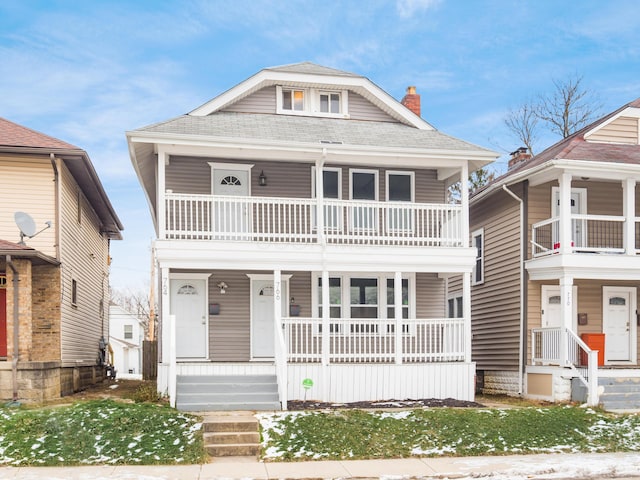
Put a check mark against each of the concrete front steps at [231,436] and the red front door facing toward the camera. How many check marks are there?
2

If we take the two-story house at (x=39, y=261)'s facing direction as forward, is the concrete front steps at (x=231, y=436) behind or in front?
in front

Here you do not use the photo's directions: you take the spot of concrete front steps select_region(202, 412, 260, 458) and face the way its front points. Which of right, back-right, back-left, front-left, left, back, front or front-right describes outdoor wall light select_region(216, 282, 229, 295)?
back

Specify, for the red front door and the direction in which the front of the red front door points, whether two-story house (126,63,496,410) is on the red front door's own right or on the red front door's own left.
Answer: on the red front door's own left

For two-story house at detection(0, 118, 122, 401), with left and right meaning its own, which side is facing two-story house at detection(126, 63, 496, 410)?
left

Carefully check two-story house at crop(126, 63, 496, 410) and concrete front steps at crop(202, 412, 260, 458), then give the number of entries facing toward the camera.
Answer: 2

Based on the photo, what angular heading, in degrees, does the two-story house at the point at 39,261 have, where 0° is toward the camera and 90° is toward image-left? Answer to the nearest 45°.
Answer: approximately 0°

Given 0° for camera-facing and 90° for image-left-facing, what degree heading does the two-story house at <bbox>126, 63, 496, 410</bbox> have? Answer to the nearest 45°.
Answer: approximately 0°
